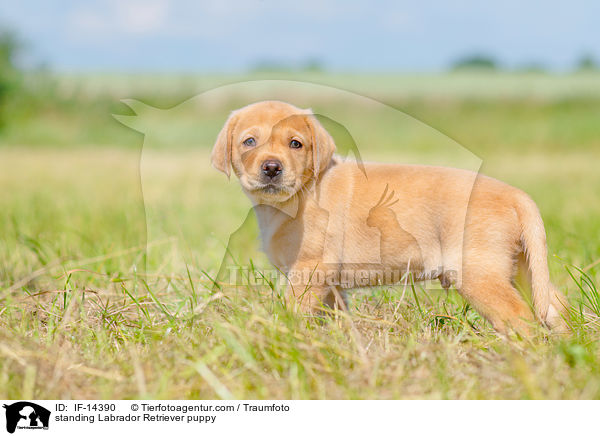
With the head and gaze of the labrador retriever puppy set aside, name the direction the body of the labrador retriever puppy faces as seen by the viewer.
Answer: to the viewer's left
